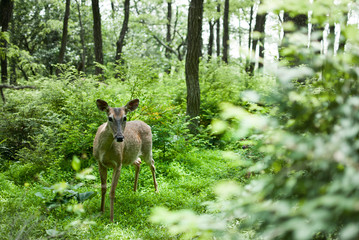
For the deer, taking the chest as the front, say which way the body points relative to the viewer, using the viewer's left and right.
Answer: facing the viewer and to the left of the viewer
